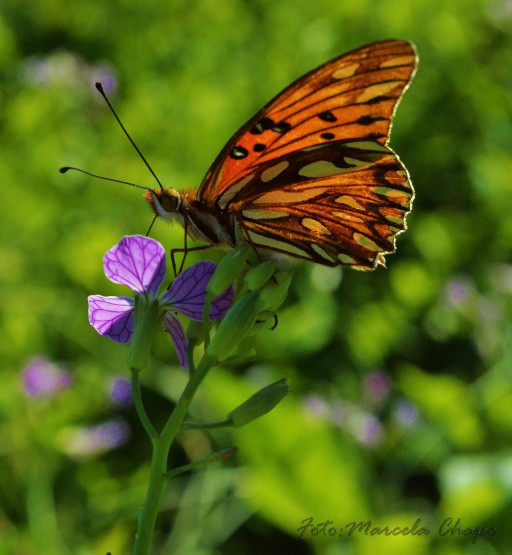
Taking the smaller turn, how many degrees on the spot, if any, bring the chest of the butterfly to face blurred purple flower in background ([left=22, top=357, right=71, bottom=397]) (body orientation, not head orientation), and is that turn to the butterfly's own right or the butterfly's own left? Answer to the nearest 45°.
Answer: approximately 45° to the butterfly's own right

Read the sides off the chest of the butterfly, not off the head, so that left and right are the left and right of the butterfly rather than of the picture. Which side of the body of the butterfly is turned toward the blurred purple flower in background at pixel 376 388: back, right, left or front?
right

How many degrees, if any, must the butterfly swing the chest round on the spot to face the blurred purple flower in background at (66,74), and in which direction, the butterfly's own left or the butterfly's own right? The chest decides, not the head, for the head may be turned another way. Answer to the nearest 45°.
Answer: approximately 90° to the butterfly's own right

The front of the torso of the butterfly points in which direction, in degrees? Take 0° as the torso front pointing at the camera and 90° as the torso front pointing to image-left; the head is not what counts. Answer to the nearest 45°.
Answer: approximately 90°

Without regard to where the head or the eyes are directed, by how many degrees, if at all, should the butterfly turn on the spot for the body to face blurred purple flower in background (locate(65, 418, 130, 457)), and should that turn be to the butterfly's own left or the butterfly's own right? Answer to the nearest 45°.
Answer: approximately 45° to the butterfly's own right
